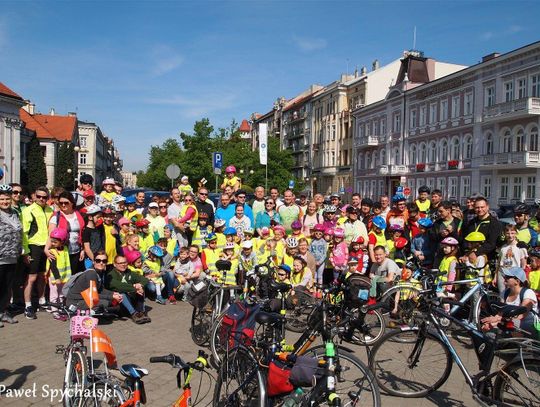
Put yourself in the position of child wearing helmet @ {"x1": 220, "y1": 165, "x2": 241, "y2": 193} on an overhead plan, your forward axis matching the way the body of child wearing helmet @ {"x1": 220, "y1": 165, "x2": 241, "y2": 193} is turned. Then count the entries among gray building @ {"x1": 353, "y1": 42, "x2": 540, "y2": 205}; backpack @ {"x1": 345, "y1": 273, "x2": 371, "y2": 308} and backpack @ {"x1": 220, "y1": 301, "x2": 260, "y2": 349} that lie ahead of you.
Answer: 2

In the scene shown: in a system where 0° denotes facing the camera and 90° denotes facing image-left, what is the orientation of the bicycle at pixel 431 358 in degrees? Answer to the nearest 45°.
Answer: approximately 90°

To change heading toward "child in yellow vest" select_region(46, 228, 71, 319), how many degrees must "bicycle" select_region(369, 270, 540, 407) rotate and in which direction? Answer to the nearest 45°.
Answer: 0° — it already faces them

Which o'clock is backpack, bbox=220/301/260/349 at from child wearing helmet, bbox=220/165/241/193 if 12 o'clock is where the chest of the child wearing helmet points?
The backpack is roughly at 12 o'clock from the child wearing helmet.

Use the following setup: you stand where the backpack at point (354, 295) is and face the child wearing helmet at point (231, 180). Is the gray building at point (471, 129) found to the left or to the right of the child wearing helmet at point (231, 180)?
right

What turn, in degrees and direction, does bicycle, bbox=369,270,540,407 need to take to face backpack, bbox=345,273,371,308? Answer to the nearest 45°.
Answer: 0° — it already faces it

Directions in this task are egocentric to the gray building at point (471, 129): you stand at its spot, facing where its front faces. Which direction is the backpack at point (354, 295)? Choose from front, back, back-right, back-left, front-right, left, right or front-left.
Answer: front-left

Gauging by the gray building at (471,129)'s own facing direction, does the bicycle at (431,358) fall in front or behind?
in front

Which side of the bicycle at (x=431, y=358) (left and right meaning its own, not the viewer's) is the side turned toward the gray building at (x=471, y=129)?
right

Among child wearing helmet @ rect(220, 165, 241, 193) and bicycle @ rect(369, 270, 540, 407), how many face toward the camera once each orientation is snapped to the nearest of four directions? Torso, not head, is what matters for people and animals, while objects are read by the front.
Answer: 1

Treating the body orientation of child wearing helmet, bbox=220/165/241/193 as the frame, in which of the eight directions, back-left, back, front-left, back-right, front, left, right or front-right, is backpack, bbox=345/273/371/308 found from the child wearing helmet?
front

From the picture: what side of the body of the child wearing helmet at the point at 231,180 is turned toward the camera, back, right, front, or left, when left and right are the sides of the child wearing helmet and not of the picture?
front

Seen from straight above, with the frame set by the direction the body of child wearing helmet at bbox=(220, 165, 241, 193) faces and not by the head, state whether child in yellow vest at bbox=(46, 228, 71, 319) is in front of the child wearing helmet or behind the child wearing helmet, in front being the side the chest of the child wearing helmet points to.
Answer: in front

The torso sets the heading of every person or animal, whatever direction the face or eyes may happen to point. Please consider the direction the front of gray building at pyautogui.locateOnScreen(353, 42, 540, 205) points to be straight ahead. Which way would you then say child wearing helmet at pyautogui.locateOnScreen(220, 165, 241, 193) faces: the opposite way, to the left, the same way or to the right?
to the left

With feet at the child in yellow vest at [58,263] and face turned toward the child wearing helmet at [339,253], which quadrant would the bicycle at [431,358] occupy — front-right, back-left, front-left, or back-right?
front-right

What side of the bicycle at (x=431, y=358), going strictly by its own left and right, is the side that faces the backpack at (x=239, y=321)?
front
